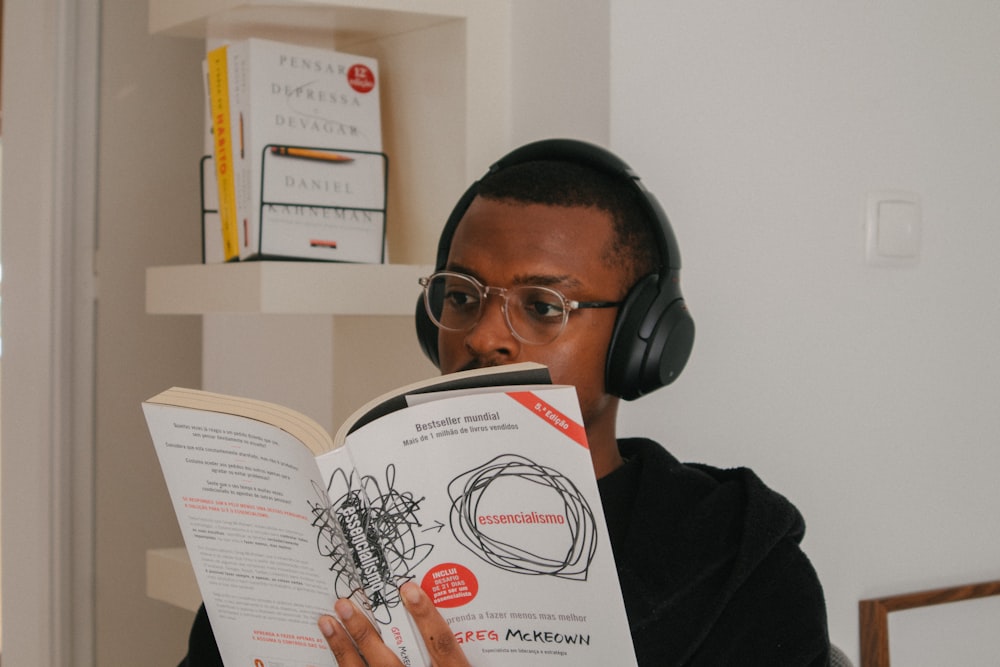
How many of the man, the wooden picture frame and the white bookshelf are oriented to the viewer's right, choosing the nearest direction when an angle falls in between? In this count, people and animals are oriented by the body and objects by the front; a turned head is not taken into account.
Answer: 0

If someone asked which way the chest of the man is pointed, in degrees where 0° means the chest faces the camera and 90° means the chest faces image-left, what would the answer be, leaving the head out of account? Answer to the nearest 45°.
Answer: approximately 45°

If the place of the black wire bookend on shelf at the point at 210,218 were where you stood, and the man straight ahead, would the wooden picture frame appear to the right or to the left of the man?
left

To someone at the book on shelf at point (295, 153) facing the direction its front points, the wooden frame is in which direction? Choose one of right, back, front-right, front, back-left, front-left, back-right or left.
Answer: front-left

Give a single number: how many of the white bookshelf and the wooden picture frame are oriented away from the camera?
0

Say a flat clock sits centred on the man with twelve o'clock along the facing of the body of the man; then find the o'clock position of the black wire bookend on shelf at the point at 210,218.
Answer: The black wire bookend on shelf is roughly at 3 o'clock from the man.

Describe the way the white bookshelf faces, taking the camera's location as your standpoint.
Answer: facing the viewer

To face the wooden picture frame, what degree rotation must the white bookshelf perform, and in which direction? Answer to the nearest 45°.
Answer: approximately 90° to its left

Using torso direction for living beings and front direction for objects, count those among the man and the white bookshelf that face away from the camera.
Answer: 0
